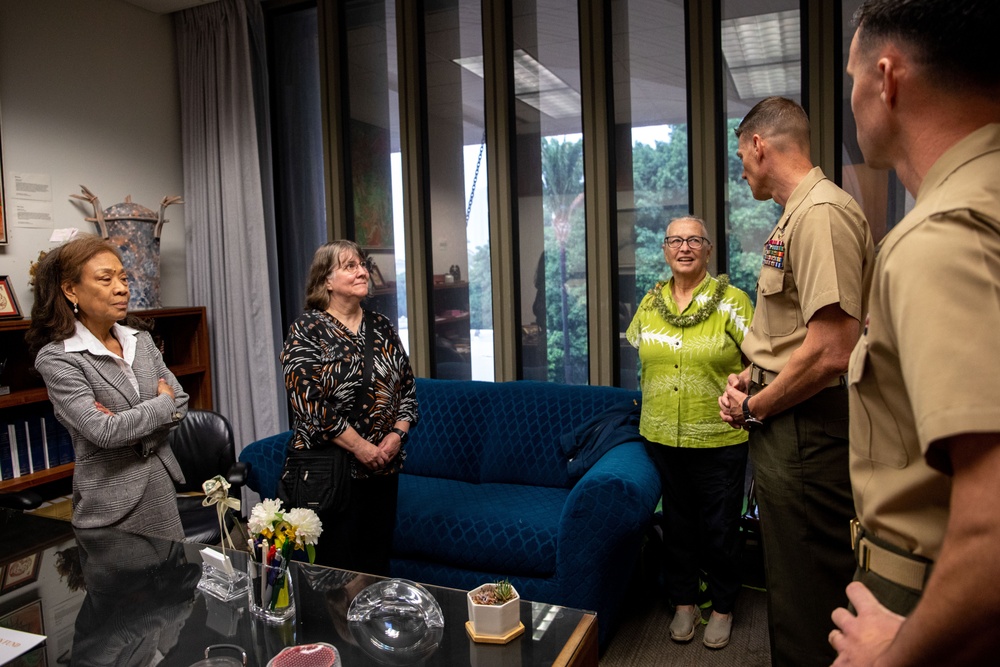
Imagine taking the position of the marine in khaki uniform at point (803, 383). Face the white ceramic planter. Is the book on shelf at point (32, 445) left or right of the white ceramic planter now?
right

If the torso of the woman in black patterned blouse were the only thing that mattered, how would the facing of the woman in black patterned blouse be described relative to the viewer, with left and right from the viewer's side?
facing the viewer and to the right of the viewer

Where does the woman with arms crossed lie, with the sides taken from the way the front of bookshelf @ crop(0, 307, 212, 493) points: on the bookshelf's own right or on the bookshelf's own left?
on the bookshelf's own right

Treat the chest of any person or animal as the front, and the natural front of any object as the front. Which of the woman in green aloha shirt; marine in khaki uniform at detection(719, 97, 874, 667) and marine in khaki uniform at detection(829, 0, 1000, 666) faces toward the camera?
the woman in green aloha shirt

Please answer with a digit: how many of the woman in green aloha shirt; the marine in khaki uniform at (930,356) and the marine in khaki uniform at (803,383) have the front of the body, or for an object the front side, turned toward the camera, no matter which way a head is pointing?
1

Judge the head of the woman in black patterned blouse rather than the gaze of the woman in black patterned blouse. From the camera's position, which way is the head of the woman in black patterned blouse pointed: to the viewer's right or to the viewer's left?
to the viewer's right

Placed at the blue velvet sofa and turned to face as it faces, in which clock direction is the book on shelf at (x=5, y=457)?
The book on shelf is roughly at 2 o'clock from the blue velvet sofa.

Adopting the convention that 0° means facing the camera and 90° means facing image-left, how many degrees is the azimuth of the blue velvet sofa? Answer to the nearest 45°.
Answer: approximately 45°

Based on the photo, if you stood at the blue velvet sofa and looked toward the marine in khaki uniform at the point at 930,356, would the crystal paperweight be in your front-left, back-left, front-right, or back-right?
front-right

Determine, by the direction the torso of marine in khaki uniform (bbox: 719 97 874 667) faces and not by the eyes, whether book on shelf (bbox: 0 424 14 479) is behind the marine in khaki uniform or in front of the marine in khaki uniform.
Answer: in front

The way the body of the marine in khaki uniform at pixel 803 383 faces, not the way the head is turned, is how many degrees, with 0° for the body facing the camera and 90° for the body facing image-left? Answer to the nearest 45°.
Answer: approximately 90°

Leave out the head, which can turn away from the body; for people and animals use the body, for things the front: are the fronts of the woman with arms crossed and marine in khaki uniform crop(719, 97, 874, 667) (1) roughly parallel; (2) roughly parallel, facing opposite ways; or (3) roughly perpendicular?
roughly parallel, facing opposite ways

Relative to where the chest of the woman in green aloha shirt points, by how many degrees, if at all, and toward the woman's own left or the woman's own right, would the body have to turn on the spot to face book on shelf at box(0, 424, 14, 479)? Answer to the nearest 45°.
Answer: approximately 90° to the woman's own right

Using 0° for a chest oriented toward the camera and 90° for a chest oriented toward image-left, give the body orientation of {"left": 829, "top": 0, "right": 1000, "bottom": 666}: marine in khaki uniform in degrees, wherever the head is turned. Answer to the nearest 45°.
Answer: approximately 90°

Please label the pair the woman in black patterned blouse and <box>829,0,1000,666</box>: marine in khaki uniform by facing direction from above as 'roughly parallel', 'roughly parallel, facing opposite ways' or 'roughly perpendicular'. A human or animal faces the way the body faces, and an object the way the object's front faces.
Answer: roughly parallel, facing opposite ways
